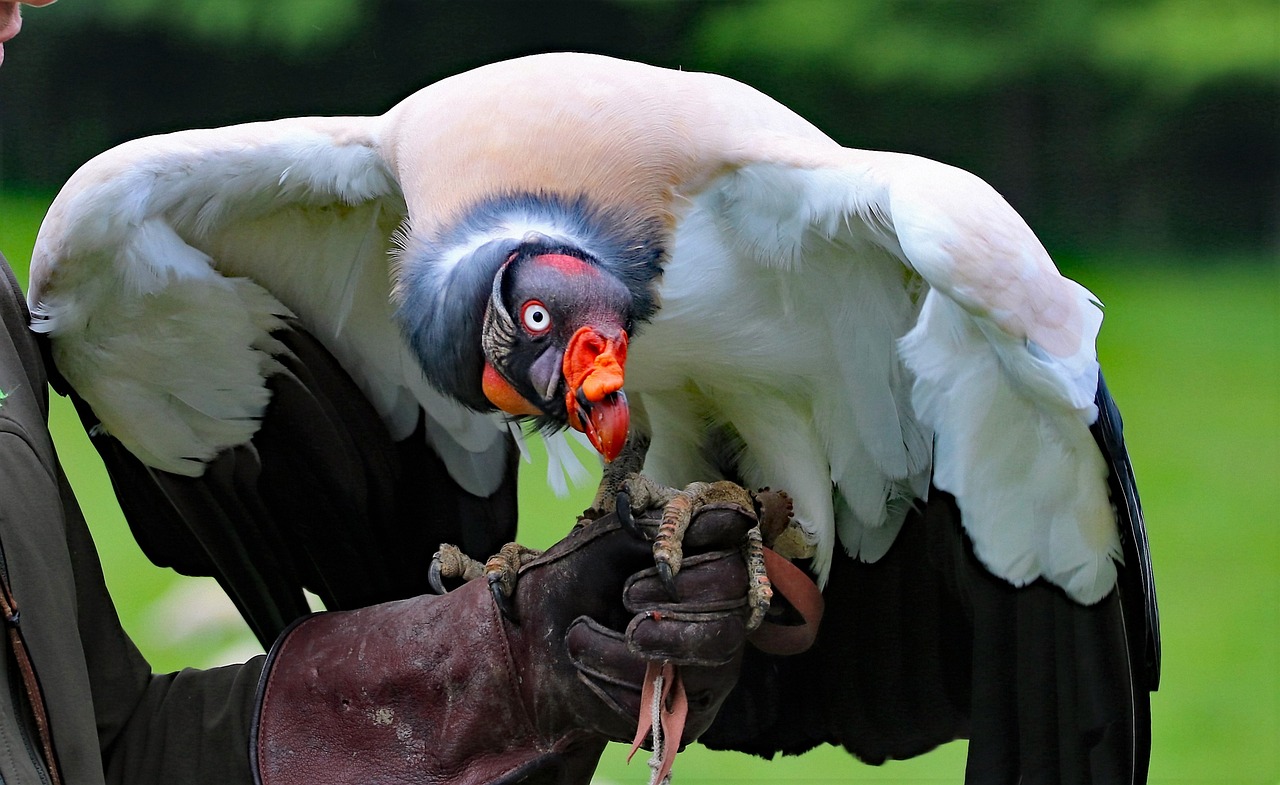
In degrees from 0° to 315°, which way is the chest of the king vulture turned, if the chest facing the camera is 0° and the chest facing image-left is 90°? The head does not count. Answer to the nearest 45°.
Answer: approximately 0°
